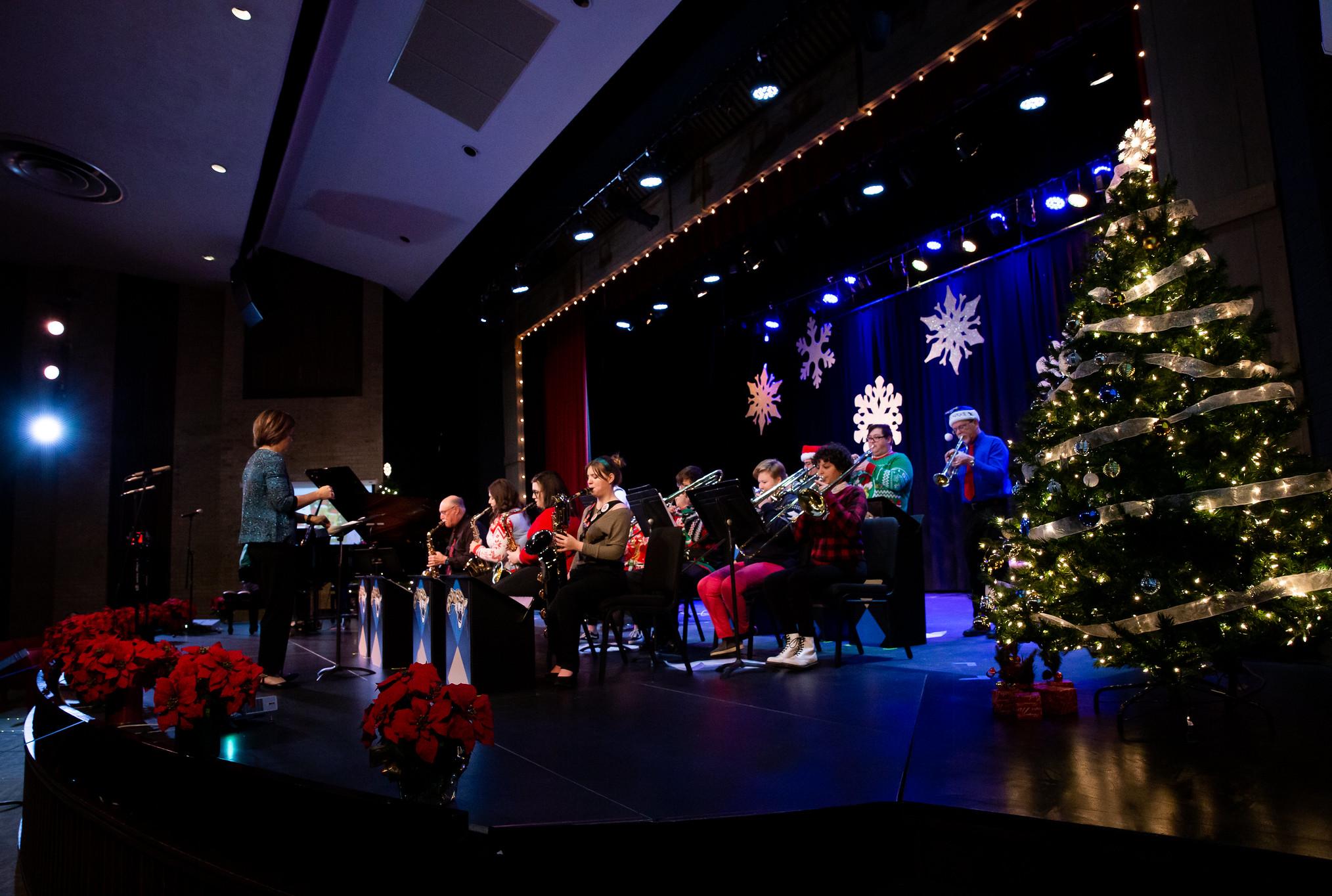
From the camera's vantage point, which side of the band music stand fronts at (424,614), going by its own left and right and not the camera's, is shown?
left

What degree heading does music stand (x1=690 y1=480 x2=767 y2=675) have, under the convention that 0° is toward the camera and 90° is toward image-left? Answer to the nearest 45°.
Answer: approximately 225°

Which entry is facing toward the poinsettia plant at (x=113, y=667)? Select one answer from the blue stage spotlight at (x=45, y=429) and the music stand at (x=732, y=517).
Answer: the blue stage spotlight

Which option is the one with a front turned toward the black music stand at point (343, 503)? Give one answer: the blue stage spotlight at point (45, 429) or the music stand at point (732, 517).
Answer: the blue stage spotlight

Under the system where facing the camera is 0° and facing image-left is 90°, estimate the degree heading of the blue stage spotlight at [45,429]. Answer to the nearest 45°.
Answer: approximately 0°

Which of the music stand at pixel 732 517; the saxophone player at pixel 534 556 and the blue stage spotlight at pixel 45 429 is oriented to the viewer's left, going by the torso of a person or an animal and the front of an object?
the saxophone player

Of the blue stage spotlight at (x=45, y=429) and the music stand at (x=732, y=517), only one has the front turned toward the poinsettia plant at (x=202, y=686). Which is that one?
the blue stage spotlight

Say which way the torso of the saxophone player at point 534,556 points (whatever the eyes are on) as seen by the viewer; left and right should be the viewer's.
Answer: facing to the left of the viewer

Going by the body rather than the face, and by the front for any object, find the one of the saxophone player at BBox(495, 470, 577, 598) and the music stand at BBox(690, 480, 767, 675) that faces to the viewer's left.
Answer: the saxophone player

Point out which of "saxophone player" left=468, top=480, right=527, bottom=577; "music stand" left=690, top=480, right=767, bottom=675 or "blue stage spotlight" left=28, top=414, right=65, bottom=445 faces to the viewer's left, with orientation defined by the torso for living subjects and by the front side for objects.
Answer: the saxophone player

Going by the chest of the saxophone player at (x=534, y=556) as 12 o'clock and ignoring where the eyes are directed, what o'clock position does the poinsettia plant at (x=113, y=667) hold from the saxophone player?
The poinsettia plant is roughly at 10 o'clock from the saxophone player.

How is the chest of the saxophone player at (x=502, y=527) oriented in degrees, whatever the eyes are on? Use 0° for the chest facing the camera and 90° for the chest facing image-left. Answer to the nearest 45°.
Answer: approximately 90°

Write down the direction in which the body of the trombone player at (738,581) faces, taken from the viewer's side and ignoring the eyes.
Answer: to the viewer's left
